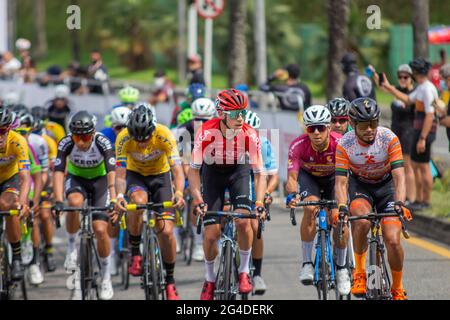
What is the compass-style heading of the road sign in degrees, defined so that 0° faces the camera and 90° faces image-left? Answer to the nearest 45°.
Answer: approximately 0°

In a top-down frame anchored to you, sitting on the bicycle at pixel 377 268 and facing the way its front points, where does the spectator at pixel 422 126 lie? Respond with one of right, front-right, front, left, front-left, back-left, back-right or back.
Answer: back

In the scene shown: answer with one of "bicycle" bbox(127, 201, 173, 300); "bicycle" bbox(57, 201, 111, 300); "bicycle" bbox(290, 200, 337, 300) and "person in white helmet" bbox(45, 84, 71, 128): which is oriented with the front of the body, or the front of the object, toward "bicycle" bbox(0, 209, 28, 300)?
the person in white helmet

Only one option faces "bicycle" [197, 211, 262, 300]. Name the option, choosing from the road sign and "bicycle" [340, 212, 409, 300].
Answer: the road sign

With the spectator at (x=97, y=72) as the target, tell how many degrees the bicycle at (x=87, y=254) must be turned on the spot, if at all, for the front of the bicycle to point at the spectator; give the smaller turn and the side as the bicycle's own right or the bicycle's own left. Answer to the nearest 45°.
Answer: approximately 180°

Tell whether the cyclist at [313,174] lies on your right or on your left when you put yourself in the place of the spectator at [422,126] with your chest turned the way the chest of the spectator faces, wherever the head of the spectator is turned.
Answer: on your left

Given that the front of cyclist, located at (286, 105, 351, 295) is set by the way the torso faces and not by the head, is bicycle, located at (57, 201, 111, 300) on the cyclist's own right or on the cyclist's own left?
on the cyclist's own right
